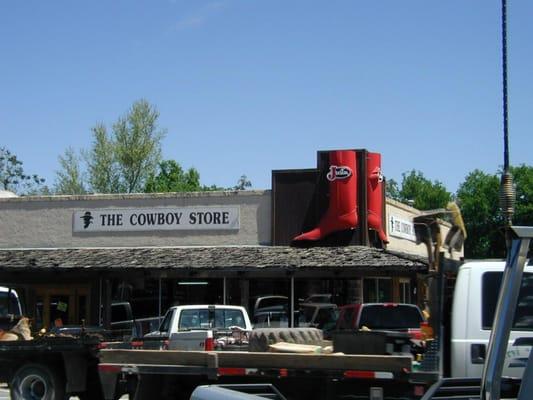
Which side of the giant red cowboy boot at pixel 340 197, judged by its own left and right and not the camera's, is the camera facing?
left

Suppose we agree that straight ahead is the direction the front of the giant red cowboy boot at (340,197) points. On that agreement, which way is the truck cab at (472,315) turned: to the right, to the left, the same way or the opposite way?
the opposite way

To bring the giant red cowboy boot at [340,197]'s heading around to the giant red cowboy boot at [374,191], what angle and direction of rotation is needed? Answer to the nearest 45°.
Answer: approximately 180°

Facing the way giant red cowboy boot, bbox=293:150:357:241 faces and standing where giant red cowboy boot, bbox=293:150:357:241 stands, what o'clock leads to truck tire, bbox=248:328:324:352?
The truck tire is roughly at 9 o'clock from the giant red cowboy boot.

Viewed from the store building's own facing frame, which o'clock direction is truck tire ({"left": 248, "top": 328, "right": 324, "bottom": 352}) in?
The truck tire is roughly at 12 o'clock from the store building.

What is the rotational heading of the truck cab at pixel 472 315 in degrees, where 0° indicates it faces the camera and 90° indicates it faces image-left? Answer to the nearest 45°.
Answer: approximately 270°

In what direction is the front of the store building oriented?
toward the camera

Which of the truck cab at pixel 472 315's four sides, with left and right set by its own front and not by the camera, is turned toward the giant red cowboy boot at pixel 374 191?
left

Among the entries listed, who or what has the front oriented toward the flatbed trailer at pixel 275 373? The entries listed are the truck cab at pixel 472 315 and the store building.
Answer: the store building

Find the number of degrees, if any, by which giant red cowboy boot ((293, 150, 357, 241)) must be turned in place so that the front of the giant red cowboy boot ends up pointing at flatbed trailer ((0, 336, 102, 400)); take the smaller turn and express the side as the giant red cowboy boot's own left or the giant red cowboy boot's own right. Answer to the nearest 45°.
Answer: approximately 90° to the giant red cowboy boot's own left

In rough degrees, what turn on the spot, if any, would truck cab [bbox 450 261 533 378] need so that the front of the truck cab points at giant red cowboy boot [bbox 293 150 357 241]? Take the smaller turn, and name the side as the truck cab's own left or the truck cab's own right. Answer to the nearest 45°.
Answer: approximately 90° to the truck cab's own left

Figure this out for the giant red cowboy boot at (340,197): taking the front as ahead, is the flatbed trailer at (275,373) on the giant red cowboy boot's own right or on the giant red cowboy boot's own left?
on the giant red cowboy boot's own left

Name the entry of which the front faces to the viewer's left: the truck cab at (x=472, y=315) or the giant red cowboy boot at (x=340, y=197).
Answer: the giant red cowboy boot

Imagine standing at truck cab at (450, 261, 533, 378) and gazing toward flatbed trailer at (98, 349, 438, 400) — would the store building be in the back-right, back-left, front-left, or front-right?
front-right

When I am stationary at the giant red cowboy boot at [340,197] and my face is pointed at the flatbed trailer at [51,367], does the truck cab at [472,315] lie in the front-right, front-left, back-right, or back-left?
front-left
